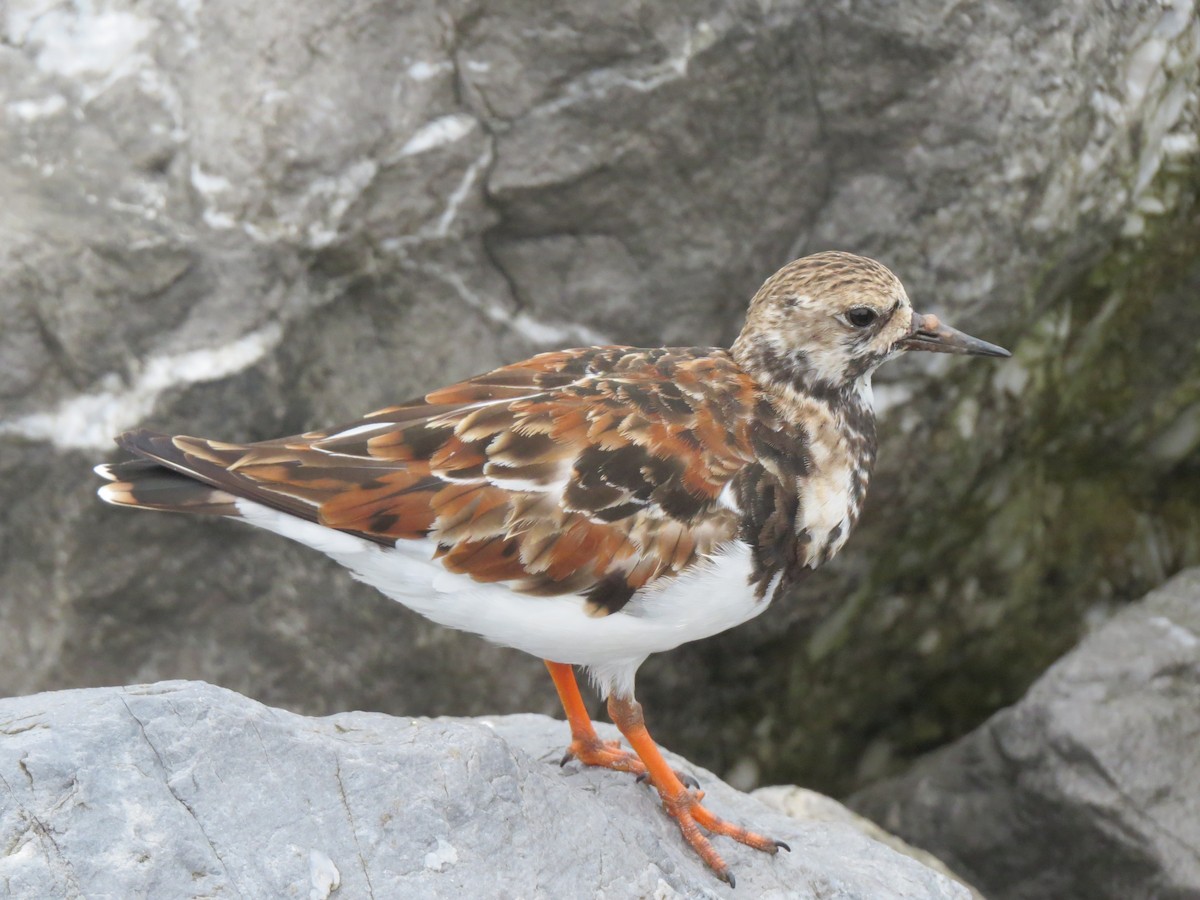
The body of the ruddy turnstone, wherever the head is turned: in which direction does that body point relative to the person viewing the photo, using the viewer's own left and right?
facing to the right of the viewer
